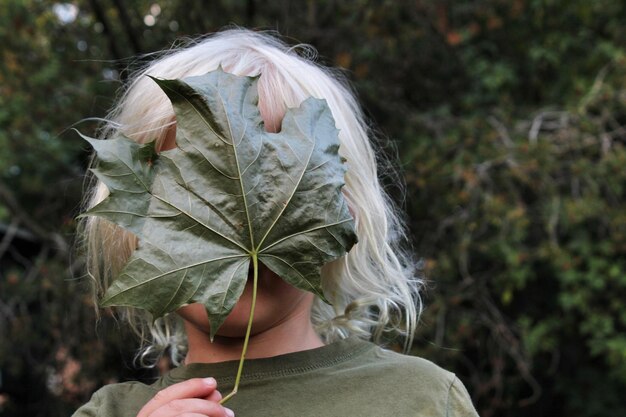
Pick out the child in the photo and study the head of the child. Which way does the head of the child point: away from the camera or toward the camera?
toward the camera

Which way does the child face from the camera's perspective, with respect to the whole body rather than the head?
toward the camera
